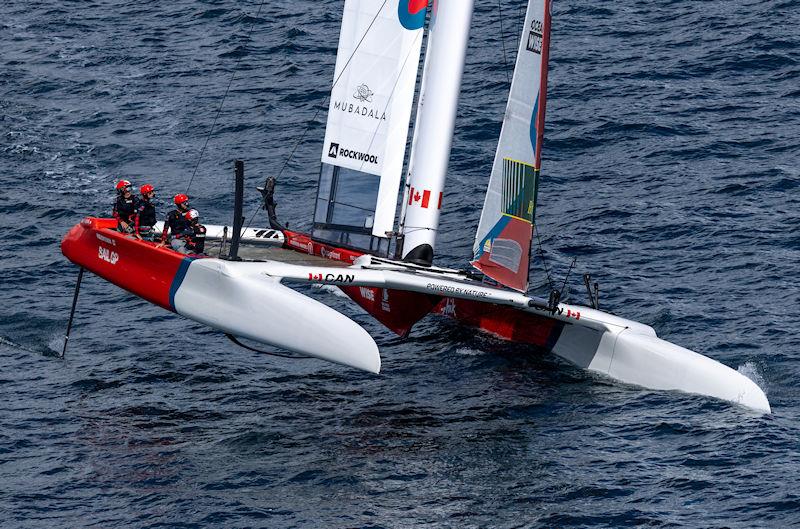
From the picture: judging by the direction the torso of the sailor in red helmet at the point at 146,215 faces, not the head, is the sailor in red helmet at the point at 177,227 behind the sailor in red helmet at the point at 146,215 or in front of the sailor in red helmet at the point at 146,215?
in front

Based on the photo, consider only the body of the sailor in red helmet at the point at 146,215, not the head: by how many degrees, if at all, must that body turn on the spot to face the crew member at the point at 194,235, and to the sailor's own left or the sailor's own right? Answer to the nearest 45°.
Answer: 0° — they already face them

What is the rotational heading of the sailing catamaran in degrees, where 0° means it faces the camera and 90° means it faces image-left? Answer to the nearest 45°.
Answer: approximately 315°

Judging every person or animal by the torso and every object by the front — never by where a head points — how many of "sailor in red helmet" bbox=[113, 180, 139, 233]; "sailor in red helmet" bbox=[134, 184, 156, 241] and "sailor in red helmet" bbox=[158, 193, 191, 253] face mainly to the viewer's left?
0

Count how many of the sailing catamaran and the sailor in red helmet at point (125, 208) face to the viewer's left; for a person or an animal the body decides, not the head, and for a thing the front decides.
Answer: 0

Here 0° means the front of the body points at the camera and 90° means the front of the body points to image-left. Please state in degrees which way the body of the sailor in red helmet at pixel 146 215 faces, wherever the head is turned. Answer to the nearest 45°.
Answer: approximately 315°

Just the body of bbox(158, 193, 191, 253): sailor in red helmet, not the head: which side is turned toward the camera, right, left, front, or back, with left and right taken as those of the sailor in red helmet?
right

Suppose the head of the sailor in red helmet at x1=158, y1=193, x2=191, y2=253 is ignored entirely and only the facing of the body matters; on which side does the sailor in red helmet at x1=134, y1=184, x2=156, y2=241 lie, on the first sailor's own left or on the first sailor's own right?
on the first sailor's own left

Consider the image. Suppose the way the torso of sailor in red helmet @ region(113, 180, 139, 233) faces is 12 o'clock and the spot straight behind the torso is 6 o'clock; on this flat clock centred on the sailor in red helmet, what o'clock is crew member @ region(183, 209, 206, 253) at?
The crew member is roughly at 12 o'clock from the sailor in red helmet.

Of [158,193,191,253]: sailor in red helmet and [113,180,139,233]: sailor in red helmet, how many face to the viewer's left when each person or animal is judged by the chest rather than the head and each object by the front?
0

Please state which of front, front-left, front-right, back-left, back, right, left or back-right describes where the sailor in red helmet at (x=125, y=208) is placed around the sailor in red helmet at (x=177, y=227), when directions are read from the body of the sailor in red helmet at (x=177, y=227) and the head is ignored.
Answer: back-left
